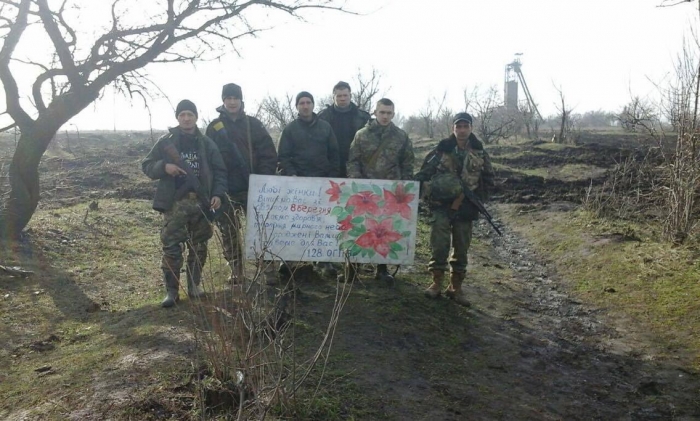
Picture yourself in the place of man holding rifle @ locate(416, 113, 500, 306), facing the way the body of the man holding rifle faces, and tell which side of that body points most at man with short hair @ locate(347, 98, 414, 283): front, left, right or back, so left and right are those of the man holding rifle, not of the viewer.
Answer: right

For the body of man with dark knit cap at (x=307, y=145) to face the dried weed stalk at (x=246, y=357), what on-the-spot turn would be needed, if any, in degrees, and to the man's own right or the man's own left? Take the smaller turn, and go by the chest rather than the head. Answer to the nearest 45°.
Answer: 0° — they already face it

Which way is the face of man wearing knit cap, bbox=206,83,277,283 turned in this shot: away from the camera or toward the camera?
toward the camera

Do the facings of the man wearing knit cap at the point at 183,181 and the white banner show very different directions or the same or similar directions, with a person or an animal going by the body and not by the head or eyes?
same or similar directions

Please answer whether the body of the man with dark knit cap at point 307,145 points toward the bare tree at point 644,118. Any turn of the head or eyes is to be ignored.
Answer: no

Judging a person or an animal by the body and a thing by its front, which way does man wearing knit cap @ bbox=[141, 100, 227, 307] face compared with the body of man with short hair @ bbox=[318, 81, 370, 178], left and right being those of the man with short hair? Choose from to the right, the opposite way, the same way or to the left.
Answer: the same way

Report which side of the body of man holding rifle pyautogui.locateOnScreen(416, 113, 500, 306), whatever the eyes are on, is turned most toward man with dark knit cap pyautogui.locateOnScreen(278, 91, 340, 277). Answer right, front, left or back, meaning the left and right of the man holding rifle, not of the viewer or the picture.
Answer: right

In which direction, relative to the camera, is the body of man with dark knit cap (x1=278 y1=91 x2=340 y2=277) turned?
toward the camera

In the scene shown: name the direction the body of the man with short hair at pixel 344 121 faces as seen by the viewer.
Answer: toward the camera

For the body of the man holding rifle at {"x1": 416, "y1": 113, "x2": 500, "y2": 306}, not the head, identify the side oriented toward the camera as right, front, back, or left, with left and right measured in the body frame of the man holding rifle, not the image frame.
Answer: front

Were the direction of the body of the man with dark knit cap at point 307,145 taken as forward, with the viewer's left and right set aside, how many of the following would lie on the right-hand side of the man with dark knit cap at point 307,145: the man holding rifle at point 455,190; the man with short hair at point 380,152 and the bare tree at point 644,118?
0

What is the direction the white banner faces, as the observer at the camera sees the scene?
facing the viewer

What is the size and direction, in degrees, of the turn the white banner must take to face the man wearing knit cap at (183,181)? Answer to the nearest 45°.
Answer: approximately 90° to its right

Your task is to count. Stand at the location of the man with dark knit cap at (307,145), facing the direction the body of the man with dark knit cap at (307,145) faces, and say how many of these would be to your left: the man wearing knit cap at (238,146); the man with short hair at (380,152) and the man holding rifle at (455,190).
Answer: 2

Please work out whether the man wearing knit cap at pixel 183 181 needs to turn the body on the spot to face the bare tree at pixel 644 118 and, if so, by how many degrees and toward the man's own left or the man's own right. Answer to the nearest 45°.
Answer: approximately 90° to the man's own left

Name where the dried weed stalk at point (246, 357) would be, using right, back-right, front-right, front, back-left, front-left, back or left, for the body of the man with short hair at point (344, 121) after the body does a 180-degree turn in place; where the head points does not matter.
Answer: back

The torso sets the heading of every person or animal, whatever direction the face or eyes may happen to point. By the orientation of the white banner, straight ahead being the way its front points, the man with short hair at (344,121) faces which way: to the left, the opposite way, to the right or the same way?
the same way

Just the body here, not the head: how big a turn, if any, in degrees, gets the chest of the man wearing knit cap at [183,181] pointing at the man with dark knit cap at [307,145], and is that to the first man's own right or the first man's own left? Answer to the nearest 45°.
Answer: approximately 90° to the first man's own left

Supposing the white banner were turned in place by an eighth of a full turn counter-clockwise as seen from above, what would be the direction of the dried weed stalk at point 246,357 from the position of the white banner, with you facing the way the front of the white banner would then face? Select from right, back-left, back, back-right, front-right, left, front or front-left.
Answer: front-right

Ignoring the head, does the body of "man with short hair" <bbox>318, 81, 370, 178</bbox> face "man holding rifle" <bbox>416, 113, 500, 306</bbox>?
no

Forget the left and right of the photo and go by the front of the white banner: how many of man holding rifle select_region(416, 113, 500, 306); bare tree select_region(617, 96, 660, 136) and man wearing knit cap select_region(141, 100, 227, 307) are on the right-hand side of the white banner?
1
